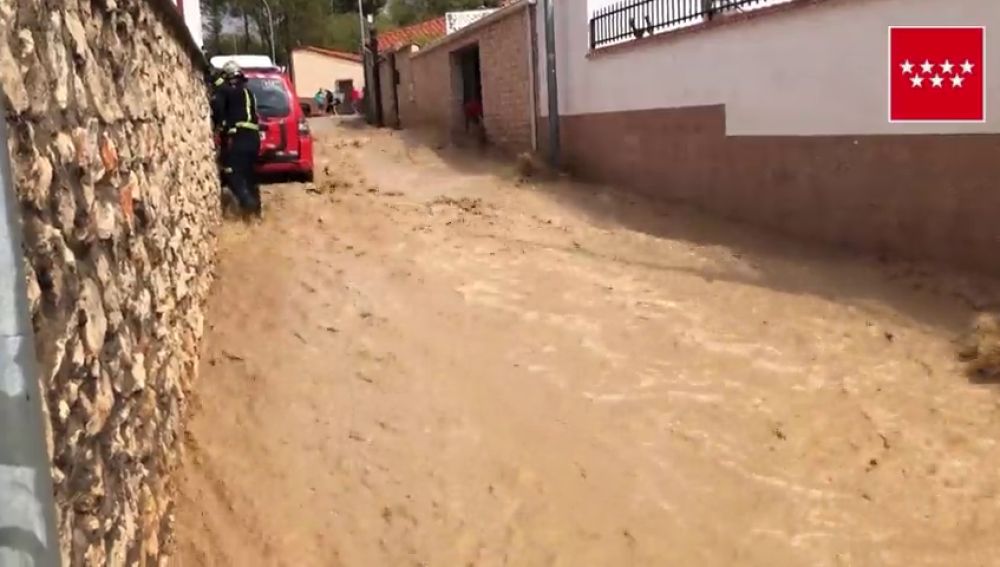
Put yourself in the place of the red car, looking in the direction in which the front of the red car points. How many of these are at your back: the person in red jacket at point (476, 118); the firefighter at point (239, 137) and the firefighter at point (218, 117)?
2

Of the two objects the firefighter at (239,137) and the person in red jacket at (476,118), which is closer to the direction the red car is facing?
the person in red jacket

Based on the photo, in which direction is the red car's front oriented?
away from the camera

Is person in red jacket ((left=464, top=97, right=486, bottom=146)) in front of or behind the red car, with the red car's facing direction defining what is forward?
in front

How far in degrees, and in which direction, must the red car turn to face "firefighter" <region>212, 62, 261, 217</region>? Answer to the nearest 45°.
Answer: approximately 180°

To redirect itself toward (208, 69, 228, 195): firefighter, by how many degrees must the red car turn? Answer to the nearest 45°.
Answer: approximately 180°
